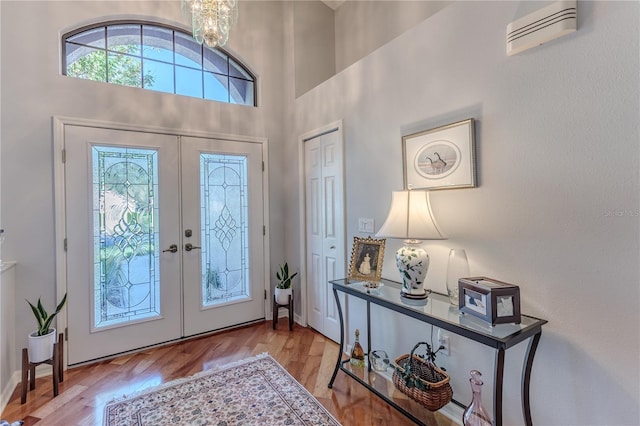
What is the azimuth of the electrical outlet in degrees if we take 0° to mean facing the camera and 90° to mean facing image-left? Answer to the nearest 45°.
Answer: approximately 45°

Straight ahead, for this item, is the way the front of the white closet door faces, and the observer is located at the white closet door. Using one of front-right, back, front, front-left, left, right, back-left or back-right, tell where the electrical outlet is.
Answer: left

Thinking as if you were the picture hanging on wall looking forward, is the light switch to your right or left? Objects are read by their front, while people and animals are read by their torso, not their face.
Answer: on your right

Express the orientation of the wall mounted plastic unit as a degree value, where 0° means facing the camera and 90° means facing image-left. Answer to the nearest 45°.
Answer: approximately 45°

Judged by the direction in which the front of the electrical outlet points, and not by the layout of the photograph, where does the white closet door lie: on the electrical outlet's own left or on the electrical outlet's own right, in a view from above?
on the electrical outlet's own right
